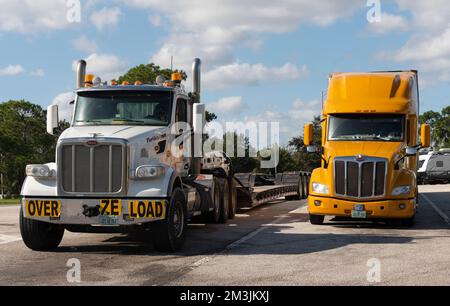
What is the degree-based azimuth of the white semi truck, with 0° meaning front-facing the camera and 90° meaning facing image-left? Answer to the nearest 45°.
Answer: approximately 45°

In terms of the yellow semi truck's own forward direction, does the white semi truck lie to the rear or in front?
in front

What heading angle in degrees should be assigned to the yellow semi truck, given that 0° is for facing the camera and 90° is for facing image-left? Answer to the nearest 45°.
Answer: approximately 0°

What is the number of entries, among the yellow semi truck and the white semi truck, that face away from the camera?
0

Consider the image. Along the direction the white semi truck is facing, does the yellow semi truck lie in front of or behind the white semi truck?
behind
